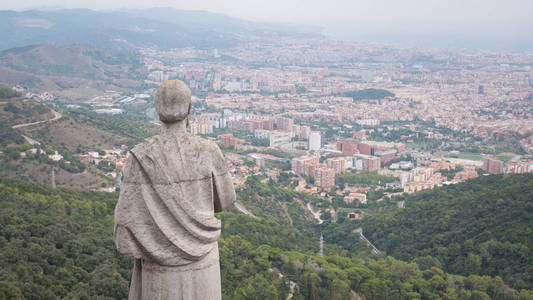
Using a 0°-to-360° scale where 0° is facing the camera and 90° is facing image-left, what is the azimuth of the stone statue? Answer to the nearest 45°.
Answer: approximately 180°
